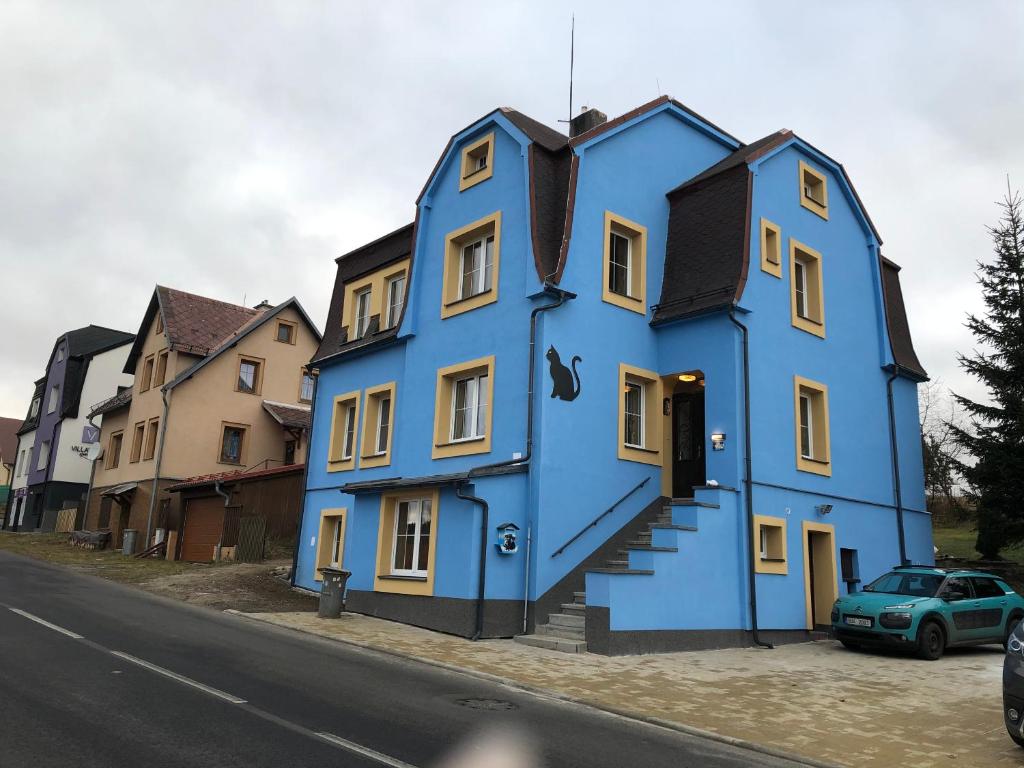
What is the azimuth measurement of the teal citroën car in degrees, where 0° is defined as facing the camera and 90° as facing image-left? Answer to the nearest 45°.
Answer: approximately 45°

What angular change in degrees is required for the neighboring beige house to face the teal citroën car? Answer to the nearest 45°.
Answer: approximately 90° to its left

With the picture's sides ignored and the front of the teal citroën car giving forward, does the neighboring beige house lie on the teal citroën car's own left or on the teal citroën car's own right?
on the teal citroën car's own right

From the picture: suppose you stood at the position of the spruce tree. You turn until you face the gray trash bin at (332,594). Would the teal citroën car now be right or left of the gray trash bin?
left

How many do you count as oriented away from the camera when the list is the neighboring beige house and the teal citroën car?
0

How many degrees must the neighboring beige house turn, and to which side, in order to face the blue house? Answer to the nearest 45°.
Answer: approximately 45° to its left

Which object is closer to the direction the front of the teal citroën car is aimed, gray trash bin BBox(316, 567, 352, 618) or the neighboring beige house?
the gray trash bin

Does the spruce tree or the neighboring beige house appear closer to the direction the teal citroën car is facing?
the neighboring beige house

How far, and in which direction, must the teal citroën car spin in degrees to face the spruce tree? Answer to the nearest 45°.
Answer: approximately 135° to its right

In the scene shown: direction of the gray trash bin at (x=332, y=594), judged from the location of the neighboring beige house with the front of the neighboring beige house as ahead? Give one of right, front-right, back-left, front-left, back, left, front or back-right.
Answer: front-left

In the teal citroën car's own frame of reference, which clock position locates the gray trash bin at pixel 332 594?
The gray trash bin is roughly at 1 o'clock from the teal citroën car.
